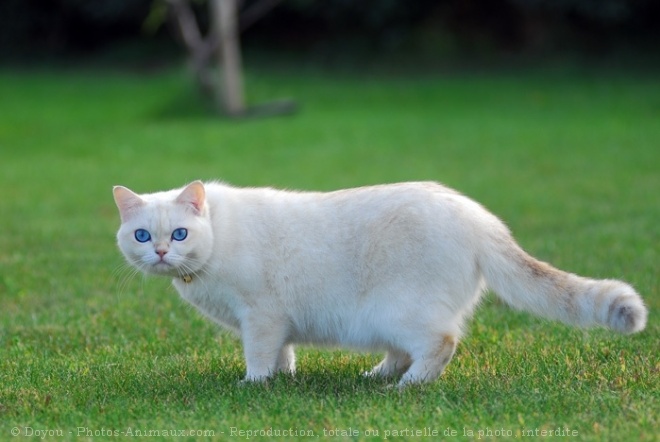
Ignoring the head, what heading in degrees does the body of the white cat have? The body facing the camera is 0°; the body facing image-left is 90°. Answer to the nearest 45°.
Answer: approximately 90°

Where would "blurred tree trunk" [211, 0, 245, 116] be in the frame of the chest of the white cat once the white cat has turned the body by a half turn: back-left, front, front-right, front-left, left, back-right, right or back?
left

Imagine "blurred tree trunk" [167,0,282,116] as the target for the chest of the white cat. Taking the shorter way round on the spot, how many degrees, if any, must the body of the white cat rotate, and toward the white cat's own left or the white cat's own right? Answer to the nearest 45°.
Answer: approximately 90° to the white cat's own right
